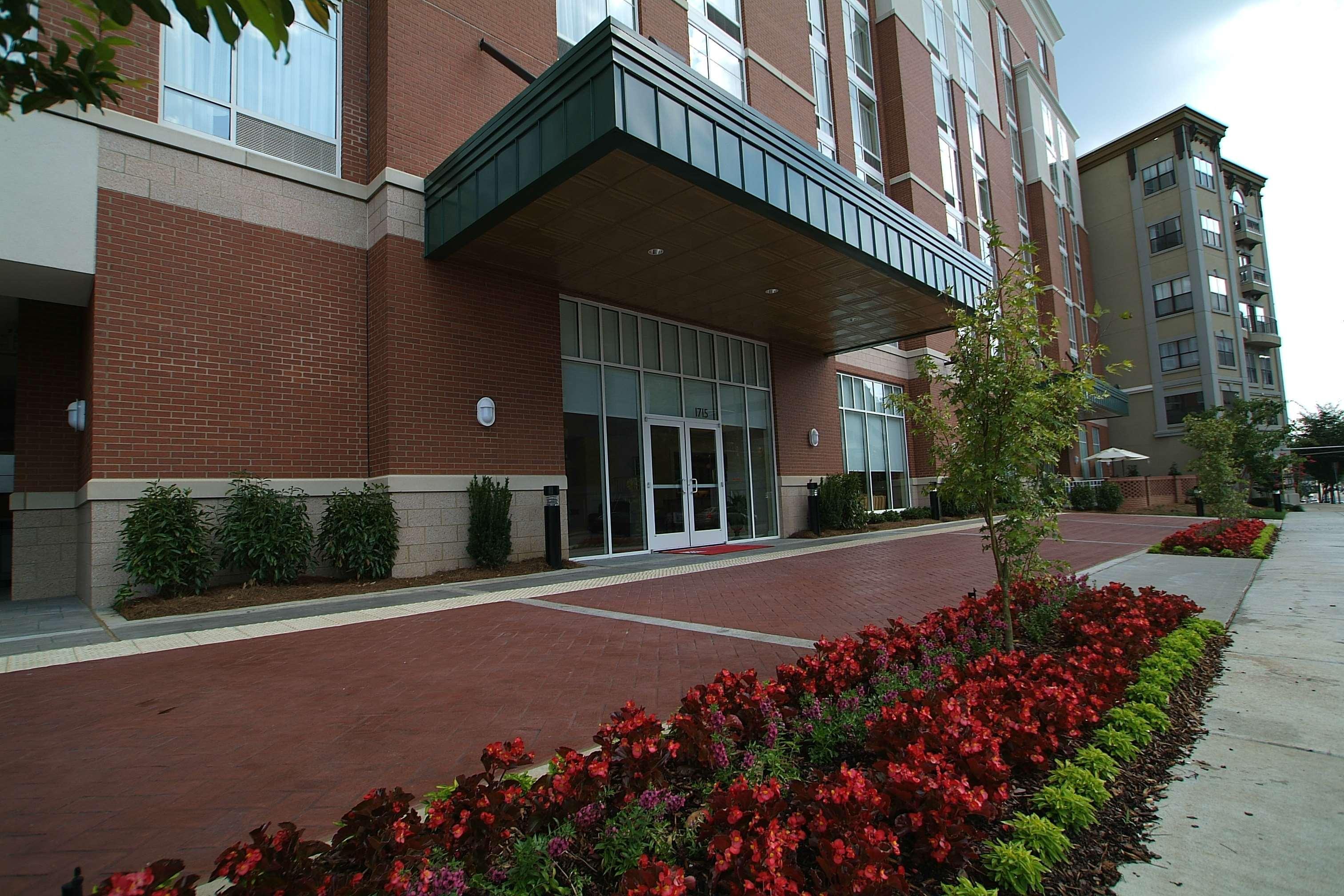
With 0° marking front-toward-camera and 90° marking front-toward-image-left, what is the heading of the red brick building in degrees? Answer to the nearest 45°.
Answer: approximately 315°

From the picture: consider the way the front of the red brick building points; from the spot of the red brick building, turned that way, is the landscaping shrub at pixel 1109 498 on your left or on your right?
on your left

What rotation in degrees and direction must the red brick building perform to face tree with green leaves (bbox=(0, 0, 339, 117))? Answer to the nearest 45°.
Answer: approximately 45° to its right

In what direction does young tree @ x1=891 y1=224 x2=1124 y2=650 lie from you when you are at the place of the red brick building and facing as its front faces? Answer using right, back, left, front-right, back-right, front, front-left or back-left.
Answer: front

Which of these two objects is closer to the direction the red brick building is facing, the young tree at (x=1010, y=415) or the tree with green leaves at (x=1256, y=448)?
the young tree

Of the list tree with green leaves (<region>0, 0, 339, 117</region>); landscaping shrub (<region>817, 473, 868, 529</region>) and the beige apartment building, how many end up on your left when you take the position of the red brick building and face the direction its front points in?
2

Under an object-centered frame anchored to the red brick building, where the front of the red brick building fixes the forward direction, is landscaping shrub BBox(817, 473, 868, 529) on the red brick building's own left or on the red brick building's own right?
on the red brick building's own left

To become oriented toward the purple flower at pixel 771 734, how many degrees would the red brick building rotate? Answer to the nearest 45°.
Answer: approximately 45° to its right

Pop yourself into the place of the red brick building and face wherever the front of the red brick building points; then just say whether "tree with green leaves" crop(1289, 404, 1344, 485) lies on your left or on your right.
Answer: on your left

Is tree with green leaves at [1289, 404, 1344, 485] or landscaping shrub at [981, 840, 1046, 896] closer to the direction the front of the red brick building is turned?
the landscaping shrub

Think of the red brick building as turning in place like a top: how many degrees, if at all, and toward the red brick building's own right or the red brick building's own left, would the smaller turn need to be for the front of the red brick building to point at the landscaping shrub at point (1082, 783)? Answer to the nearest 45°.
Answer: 0° — it already faces it

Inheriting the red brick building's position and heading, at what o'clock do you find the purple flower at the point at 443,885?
The purple flower is roughly at 1 o'clock from the red brick building.

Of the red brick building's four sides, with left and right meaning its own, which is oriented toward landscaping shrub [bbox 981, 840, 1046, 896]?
front

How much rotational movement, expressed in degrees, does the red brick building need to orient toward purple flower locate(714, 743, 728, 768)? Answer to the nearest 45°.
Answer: approximately 45° to its right

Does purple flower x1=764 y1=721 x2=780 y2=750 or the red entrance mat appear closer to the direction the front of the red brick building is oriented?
the purple flower

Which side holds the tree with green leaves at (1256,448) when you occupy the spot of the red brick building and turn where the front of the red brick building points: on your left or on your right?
on your left
